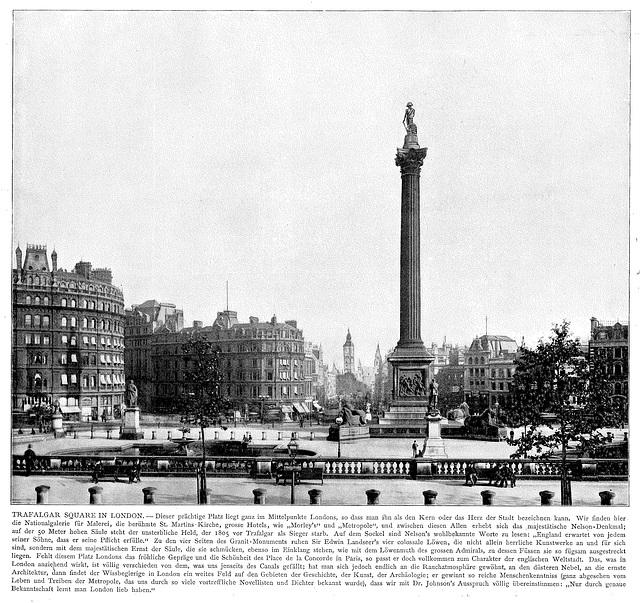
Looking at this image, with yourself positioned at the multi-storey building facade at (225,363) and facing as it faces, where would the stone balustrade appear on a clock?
The stone balustrade is roughly at 12 o'clock from the multi-storey building facade.

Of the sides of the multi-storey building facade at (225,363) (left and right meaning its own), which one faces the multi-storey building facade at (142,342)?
right

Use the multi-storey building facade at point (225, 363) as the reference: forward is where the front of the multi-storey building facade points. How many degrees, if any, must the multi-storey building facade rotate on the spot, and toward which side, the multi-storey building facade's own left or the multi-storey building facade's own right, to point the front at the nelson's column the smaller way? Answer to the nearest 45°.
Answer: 0° — it already faces it

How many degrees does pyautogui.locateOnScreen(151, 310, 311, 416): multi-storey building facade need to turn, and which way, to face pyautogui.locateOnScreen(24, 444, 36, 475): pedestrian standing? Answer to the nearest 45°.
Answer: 0° — it already faces them

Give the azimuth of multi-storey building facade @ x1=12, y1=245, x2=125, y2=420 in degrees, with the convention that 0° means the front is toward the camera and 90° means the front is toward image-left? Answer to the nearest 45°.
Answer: approximately 315°

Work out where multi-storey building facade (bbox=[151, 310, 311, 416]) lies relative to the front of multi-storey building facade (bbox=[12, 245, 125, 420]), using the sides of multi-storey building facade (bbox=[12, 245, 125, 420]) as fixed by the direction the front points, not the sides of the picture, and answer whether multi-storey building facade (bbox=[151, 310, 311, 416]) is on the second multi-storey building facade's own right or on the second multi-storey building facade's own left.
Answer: on the second multi-storey building facade's own left
